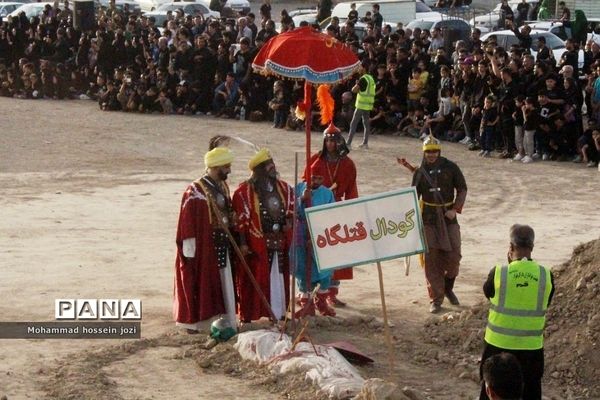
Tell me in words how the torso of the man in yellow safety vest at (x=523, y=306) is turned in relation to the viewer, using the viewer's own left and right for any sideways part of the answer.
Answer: facing away from the viewer

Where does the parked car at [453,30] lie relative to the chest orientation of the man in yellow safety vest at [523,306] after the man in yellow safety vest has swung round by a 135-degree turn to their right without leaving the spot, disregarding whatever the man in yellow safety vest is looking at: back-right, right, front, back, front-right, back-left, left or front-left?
back-left

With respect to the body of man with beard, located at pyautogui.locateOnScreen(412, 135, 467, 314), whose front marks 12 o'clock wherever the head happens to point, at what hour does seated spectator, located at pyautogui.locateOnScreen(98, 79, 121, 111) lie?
The seated spectator is roughly at 5 o'clock from the man with beard.

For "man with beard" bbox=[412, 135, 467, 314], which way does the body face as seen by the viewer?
toward the camera

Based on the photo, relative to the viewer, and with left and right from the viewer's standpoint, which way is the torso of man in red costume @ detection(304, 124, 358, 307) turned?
facing the viewer

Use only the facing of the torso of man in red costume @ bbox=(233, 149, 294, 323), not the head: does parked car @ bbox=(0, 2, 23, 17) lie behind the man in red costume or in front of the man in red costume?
behind

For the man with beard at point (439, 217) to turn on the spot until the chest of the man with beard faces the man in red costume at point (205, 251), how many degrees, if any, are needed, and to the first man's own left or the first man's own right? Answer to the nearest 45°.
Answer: approximately 45° to the first man's own right

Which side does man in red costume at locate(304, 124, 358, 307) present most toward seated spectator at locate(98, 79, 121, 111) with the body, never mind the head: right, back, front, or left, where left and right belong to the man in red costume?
back

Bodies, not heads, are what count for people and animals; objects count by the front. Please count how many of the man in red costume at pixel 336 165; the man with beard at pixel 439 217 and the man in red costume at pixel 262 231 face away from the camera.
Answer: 0

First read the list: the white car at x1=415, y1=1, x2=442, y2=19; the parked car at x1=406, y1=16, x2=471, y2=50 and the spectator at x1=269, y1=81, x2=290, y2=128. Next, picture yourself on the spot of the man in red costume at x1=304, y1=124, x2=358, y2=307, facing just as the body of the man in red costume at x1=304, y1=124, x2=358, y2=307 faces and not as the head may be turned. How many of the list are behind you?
3

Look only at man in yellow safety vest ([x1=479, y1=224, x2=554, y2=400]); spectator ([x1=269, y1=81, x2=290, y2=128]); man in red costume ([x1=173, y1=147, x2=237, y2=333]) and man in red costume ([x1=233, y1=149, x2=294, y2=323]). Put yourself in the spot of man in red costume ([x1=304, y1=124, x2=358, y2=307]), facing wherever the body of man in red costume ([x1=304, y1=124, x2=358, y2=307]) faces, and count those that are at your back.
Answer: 1

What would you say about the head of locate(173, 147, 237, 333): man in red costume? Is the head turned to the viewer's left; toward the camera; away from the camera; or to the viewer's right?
to the viewer's right

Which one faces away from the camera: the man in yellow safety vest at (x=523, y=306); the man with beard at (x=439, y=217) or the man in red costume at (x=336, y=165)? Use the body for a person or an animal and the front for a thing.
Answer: the man in yellow safety vest

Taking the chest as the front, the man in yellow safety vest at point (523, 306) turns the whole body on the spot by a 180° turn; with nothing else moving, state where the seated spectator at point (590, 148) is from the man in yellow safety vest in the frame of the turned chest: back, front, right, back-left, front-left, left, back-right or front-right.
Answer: back

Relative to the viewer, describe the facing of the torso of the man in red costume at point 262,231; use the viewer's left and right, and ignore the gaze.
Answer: facing the viewer and to the right of the viewer

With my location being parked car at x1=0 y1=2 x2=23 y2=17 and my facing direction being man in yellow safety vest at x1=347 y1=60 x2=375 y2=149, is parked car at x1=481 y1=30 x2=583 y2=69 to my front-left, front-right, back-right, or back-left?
front-left

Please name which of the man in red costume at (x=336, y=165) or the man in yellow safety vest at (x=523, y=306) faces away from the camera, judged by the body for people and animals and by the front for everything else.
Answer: the man in yellow safety vest

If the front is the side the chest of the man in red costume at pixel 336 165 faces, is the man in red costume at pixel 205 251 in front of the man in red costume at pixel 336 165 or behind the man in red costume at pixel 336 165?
in front
